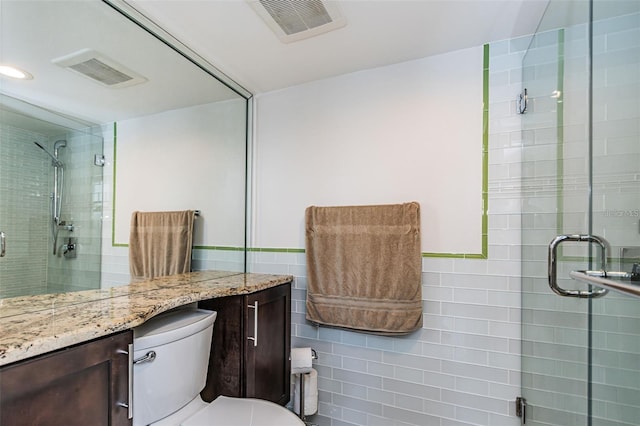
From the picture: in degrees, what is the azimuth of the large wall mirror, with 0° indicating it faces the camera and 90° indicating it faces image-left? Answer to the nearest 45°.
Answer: approximately 315°

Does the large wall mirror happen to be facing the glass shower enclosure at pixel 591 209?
yes

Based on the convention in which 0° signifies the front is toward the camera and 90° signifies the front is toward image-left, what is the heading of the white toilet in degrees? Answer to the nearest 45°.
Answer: approximately 315°
